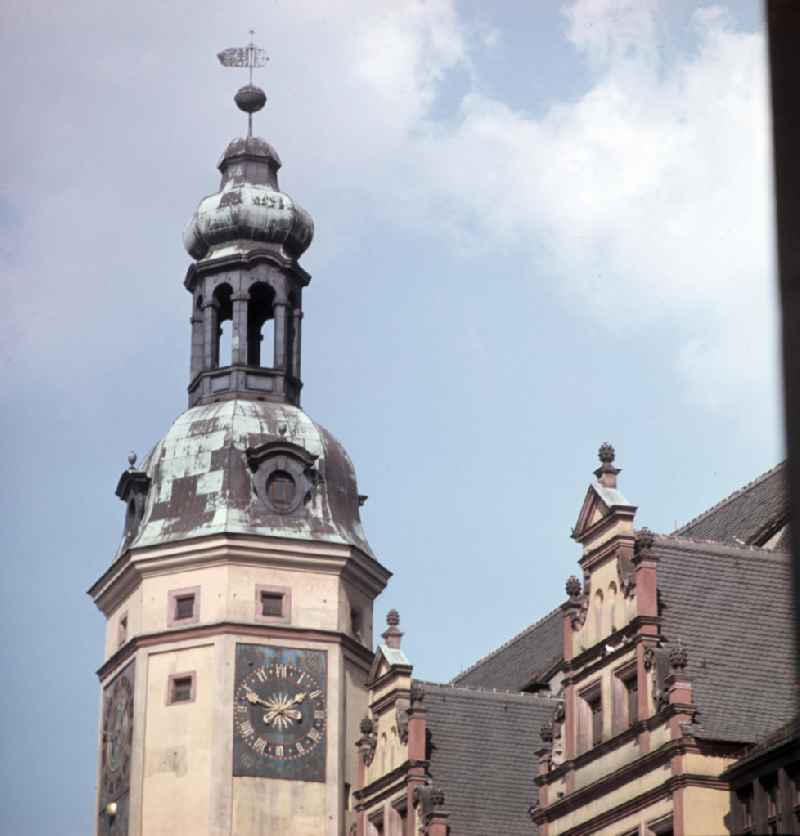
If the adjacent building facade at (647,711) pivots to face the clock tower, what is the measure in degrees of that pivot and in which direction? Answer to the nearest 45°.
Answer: approximately 90° to its right

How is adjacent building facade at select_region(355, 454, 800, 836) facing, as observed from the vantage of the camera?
facing the viewer and to the left of the viewer
